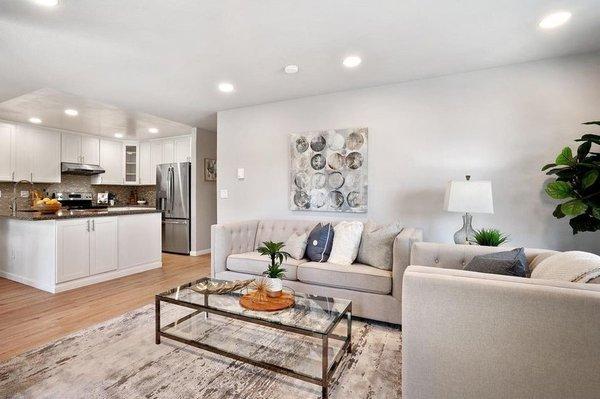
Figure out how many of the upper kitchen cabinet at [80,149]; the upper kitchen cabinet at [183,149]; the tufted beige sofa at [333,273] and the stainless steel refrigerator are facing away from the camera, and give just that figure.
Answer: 0

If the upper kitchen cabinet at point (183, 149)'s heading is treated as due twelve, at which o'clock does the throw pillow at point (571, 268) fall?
The throw pillow is roughly at 10 o'clock from the upper kitchen cabinet.

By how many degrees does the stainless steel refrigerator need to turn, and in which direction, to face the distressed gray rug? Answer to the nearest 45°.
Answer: approximately 45° to its left

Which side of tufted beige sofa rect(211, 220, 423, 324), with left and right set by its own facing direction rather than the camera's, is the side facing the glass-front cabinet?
right

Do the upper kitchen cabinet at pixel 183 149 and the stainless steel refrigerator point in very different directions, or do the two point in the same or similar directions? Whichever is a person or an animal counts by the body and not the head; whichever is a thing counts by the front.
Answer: same or similar directions

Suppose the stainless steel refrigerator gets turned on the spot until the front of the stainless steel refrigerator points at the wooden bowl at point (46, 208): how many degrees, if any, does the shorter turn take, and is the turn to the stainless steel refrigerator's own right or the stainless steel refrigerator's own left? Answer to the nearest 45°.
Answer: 0° — it already faces it

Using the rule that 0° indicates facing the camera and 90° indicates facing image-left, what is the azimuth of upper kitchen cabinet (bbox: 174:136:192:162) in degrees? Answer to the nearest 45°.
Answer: approximately 45°

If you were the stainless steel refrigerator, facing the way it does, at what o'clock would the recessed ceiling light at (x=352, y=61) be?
The recessed ceiling light is roughly at 10 o'clock from the stainless steel refrigerator.

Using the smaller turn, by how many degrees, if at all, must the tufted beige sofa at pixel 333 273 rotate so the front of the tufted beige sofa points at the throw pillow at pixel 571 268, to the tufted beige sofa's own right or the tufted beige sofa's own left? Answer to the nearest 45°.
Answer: approximately 90° to the tufted beige sofa's own left

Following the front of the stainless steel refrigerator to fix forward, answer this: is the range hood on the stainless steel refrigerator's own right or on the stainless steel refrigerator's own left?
on the stainless steel refrigerator's own right

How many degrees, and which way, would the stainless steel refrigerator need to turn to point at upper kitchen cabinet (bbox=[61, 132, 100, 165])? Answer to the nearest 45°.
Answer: approximately 90° to its right

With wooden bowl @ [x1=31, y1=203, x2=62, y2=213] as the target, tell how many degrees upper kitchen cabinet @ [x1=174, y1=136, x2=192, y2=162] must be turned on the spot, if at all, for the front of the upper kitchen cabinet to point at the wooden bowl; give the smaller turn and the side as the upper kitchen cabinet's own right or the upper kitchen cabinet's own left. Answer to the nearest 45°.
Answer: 0° — it already faces it

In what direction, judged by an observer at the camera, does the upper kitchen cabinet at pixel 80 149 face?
facing the viewer and to the right of the viewer

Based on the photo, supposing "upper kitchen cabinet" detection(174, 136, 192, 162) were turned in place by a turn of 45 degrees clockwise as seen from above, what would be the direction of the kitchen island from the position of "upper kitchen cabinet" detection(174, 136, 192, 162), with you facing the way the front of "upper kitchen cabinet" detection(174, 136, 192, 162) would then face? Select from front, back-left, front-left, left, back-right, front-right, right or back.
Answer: front-left
